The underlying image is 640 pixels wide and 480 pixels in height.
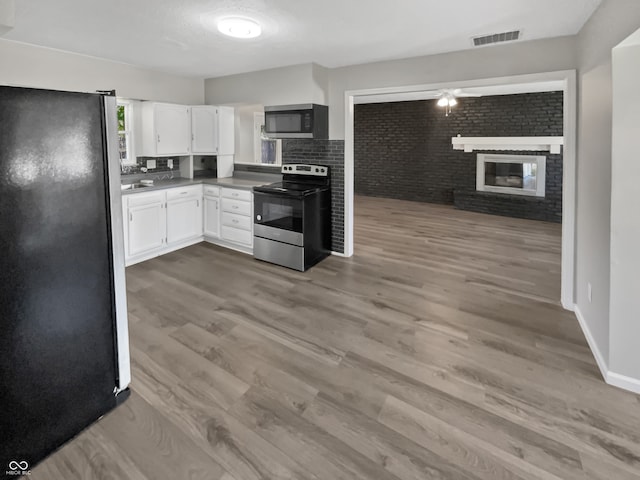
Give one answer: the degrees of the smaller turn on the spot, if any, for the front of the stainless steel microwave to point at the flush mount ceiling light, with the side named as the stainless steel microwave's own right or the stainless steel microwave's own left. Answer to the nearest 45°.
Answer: approximately 45° to the stainless steel microwave's own left
